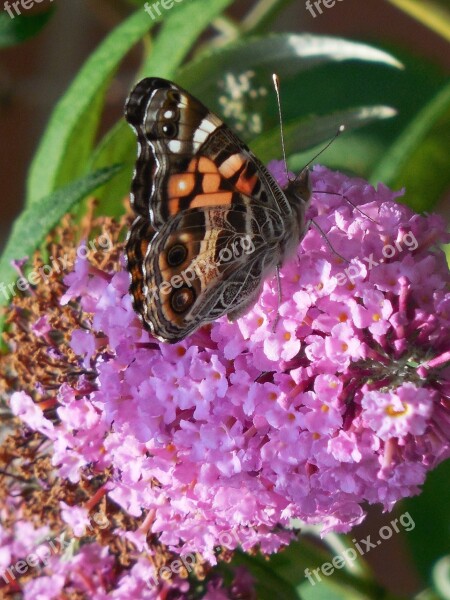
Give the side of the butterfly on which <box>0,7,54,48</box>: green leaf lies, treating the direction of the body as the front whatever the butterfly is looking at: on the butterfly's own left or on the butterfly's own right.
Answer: on the butterfly's own left

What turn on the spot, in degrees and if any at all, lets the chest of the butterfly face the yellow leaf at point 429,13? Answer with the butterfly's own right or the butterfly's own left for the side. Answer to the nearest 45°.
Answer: approximately 45° to the butterfly's own left

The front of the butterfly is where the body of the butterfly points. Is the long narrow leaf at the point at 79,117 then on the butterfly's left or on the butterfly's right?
on the butterfly's left

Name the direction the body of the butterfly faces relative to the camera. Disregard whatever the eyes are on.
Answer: to the viewer's right
